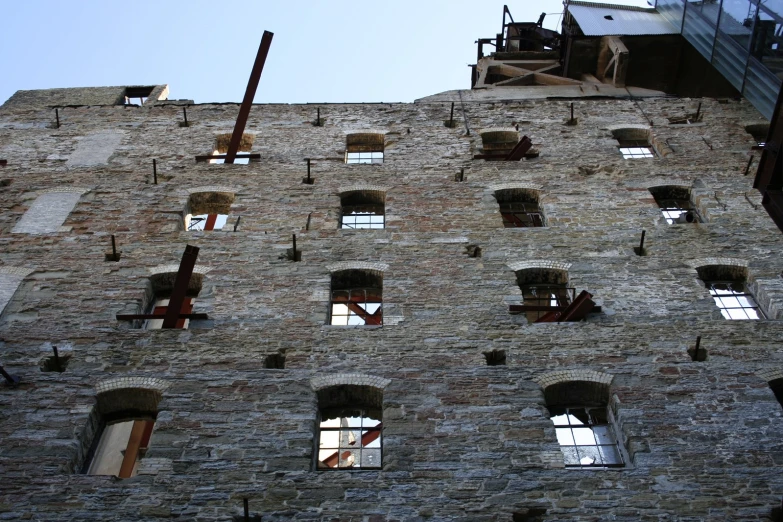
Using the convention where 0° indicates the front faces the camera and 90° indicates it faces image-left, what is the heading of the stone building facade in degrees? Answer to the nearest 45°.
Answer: approximately 0°
